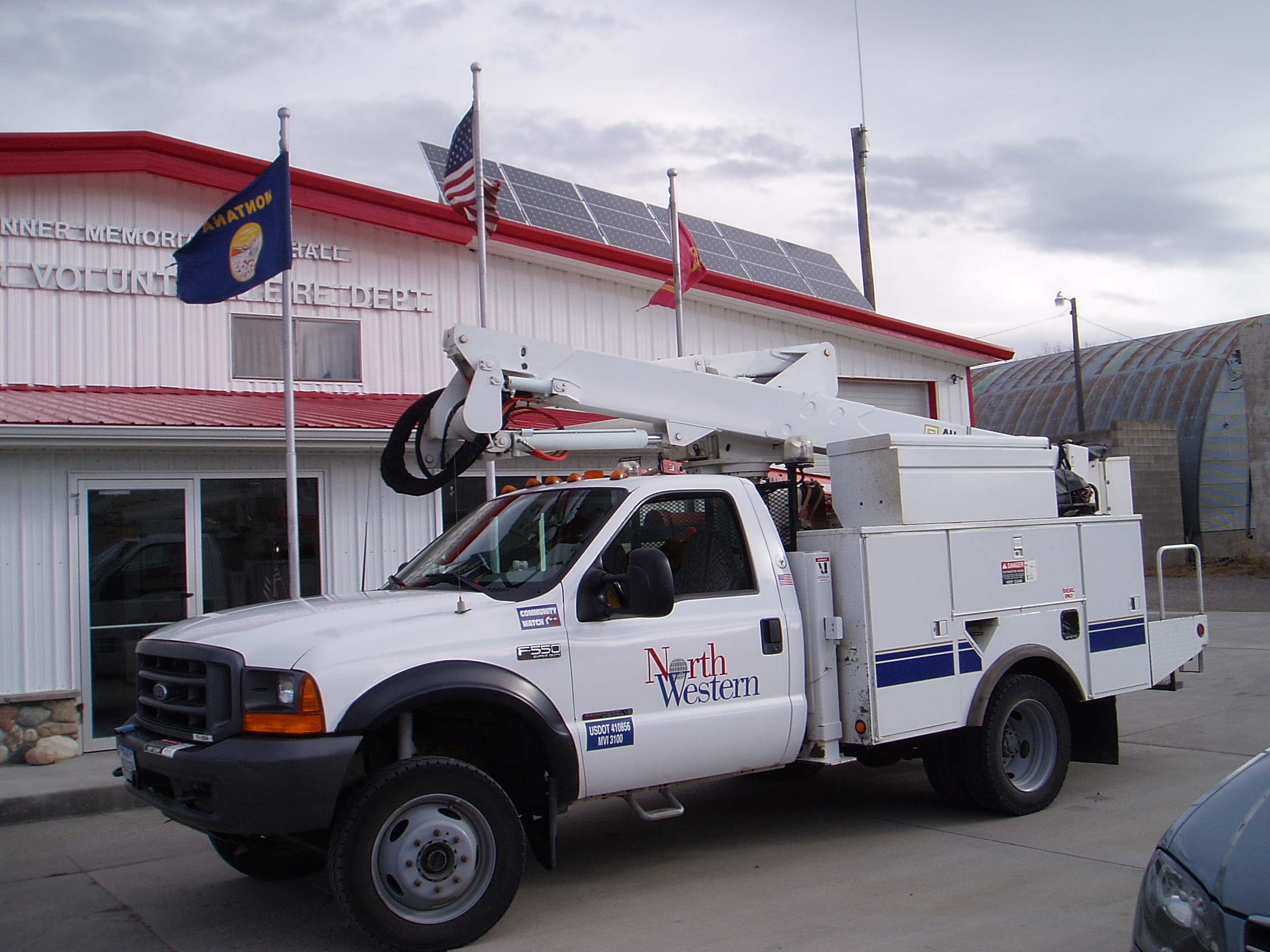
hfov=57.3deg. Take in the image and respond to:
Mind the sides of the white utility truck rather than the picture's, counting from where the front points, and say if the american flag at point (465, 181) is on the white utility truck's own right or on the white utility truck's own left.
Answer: on the white utility truck's own right

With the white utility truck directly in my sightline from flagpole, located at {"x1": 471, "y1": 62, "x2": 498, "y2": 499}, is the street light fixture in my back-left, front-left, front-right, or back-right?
back-left

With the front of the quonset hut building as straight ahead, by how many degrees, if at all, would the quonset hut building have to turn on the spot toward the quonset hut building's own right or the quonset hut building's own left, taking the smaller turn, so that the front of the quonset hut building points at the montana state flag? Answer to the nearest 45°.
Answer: approximately 45° to the quonset hut building's own right

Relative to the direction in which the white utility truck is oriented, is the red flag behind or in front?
behind

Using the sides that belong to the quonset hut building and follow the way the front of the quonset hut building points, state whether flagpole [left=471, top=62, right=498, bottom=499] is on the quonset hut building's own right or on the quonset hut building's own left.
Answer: on the quonset hut building's own right

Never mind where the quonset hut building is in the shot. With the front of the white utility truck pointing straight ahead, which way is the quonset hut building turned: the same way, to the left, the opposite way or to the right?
to the left

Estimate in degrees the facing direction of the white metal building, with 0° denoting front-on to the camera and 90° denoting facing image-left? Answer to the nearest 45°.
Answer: approximately 0°

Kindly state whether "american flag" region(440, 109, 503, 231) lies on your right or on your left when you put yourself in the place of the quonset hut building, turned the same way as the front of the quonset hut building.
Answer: on your right

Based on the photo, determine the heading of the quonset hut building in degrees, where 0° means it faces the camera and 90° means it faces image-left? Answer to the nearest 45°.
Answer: approximately 315°
